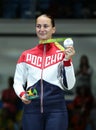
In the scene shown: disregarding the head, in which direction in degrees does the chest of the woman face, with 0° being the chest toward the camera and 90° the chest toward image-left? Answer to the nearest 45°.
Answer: approximately 0°
